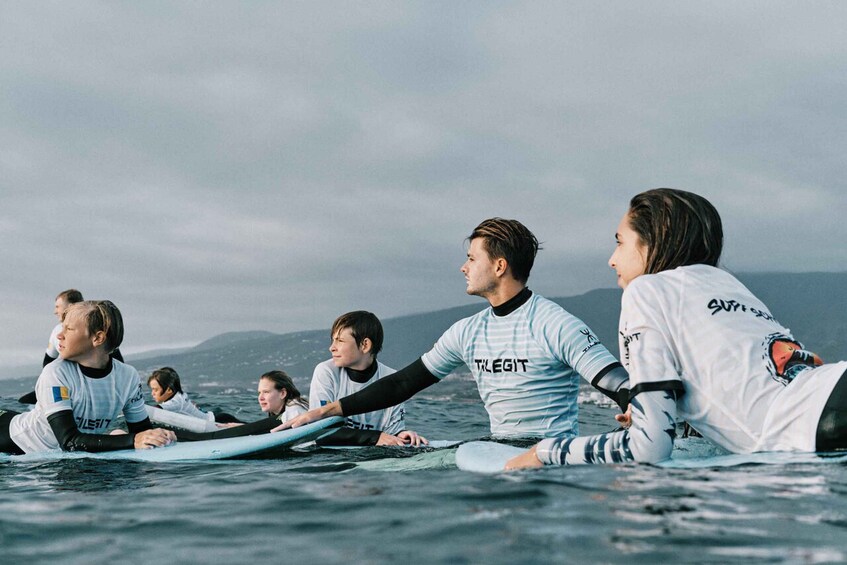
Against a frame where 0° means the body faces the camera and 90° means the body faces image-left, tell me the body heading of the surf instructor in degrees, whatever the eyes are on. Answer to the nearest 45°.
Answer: approximately 45°

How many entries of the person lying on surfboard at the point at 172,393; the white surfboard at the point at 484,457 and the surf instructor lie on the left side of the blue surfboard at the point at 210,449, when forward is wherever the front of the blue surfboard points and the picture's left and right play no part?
1

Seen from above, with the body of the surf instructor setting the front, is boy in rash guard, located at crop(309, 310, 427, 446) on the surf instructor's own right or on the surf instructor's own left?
on the surf instructor's own right

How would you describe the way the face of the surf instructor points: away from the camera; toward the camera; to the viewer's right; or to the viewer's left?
to the viewer's left

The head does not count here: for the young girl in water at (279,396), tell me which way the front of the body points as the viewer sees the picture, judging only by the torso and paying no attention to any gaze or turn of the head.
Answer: to the viewer's left

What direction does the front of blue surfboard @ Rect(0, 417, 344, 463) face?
to the viewer's right

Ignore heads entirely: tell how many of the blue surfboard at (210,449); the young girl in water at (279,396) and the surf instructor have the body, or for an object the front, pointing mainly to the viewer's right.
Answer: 1
